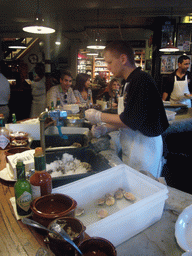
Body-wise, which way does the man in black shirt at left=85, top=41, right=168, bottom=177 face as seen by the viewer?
to the viewer's left

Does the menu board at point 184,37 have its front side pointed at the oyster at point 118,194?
yes

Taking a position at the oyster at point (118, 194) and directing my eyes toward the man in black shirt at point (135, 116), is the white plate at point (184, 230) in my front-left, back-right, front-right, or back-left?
back-right

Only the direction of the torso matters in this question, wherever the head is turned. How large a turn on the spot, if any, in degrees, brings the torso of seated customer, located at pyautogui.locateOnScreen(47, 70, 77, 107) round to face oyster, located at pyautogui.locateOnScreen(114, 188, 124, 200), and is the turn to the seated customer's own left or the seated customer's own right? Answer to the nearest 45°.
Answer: approximately 45° to the seated customer's own right

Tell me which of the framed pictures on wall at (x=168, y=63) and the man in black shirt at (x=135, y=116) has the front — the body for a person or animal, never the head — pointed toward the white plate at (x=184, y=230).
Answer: the framed pictures on wall

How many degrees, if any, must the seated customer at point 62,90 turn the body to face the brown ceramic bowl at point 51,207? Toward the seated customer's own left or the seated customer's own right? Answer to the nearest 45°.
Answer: approximately 45° to the seated customer's own right

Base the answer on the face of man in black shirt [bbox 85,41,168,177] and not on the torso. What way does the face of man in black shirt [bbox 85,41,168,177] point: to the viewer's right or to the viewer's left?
to the viewer's left

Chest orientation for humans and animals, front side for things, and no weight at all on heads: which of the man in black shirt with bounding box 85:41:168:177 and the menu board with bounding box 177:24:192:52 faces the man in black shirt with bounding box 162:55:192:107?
the menu board

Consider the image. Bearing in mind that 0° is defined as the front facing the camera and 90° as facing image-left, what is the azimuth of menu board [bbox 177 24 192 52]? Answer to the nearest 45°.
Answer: approximately 0°

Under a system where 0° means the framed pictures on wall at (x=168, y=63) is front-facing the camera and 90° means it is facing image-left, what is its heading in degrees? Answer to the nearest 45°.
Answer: approximately 0°

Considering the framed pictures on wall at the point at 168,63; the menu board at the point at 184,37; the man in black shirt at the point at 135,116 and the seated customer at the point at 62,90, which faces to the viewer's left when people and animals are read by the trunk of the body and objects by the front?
the man in black shirt
